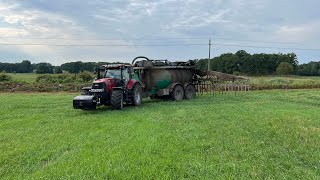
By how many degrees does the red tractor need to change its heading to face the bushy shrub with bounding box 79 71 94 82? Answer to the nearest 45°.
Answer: approximately 135° to its right

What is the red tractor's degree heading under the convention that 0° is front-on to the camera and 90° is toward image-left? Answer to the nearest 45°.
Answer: approximately 45°

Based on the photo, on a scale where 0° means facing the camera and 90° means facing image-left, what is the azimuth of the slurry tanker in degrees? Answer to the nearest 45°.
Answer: approximately 45°

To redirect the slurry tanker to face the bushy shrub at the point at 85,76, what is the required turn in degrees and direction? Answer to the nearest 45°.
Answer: approximately 135° to its right
